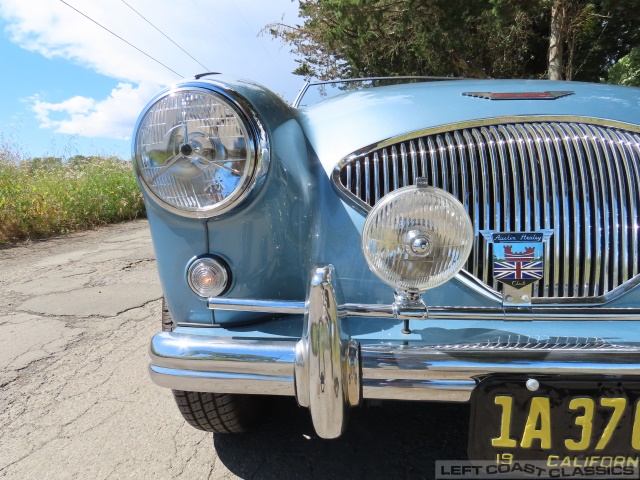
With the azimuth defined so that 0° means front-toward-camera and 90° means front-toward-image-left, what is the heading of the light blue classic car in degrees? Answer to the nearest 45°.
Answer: approximately 0°

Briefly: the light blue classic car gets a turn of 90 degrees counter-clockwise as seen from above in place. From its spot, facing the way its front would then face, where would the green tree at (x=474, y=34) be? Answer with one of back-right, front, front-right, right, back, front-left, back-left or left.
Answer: left
